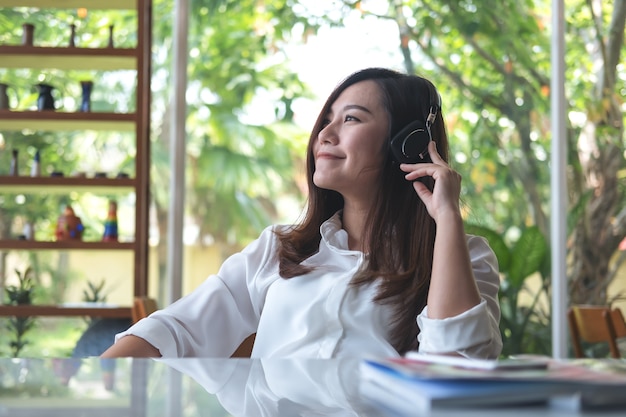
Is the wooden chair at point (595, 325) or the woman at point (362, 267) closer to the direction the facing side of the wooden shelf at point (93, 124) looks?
the woman

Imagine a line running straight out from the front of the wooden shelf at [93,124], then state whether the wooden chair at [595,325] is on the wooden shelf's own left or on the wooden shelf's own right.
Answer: on the wooden shelf's own left

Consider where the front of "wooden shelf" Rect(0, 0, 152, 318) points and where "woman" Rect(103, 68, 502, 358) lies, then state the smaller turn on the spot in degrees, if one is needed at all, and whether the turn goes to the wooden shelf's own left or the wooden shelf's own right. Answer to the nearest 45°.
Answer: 0° — it already faces them

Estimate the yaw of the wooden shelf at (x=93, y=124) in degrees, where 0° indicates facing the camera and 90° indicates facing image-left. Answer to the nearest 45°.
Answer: approximately 0°

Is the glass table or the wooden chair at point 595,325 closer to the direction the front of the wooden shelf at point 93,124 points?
the glass table

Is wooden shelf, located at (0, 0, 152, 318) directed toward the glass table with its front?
yes
